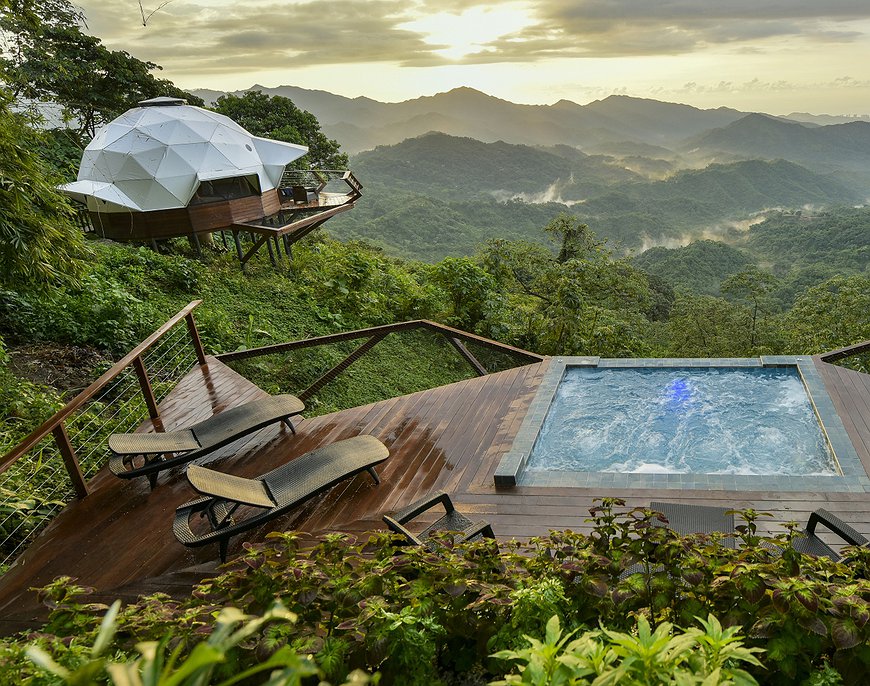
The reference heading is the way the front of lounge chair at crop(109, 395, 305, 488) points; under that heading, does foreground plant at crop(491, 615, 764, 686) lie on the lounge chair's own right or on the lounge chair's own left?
on the lounge chair's own right

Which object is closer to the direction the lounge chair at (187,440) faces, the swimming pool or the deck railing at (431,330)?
the deck railing

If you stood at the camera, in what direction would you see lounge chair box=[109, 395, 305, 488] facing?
facing away from the viewer and to the right of the viewer

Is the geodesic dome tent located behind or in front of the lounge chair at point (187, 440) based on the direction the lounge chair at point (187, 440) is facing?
in front

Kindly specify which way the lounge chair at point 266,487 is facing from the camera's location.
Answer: facing away from the viewer and to the right of the viewer
